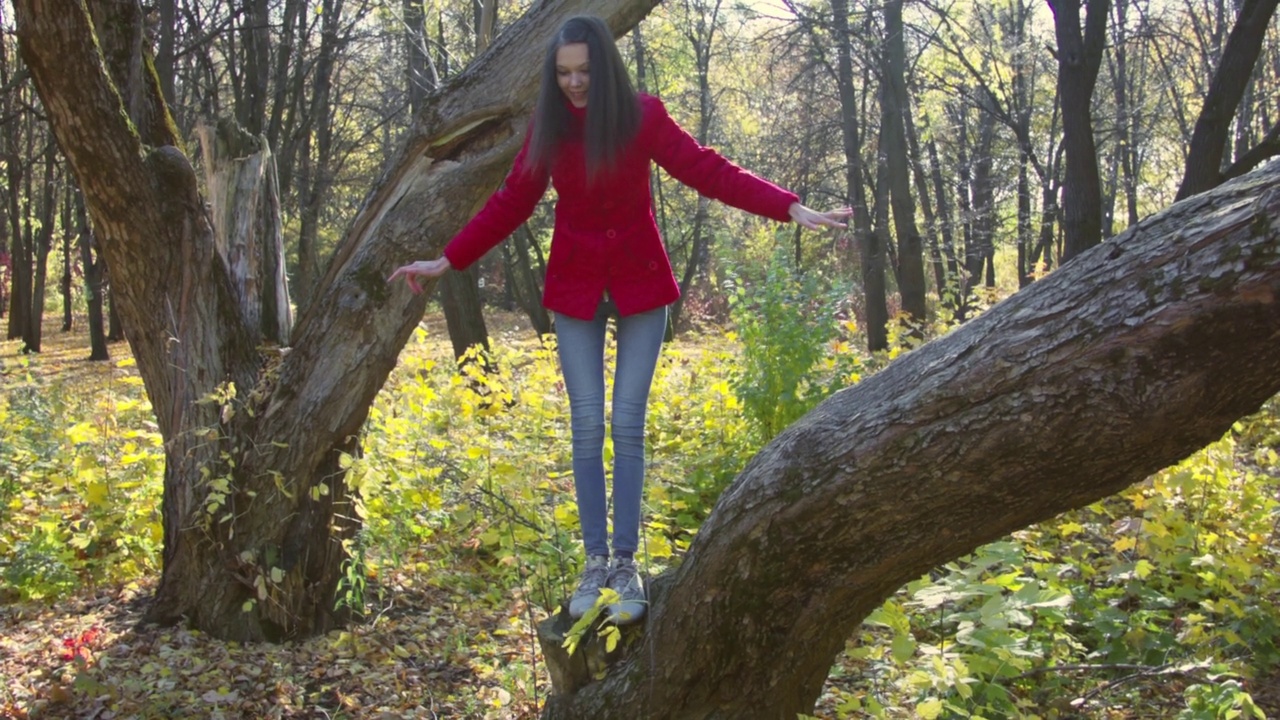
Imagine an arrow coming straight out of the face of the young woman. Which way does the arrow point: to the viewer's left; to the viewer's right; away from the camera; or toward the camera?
toward the camera

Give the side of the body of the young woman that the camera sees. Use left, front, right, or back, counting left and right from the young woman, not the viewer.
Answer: front

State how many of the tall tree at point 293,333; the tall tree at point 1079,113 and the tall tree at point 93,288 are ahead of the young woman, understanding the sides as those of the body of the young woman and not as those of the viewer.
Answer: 0

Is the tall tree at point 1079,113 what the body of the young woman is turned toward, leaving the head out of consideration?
no

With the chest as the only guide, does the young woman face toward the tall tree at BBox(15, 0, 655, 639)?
no

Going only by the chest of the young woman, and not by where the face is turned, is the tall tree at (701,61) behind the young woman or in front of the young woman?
behind

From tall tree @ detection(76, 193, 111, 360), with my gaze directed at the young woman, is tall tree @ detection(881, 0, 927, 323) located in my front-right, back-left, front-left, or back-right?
front-left

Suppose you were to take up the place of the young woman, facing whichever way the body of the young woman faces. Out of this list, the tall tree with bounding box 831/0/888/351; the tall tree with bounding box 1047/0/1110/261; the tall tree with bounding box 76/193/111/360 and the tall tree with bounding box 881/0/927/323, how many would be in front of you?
0

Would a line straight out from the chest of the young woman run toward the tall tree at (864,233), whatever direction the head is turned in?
no

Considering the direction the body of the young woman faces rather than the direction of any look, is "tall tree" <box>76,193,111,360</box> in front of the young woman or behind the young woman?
behind

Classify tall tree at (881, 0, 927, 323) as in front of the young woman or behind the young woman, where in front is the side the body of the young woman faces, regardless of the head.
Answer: behind
